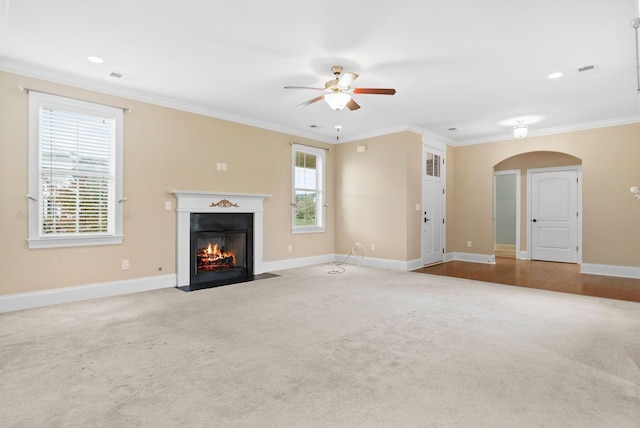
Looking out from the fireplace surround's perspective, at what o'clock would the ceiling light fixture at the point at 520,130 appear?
The ceiling light fixture is roughly at 11 o'clock from the fireplace surround.

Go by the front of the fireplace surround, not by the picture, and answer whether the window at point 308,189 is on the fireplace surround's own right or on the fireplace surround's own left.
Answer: on the fireplace surround's own left

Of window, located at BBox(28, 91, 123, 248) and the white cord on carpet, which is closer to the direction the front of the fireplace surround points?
the white cord on carpet

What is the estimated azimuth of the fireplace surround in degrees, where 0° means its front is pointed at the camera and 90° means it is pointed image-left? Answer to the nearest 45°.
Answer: approximately 315°

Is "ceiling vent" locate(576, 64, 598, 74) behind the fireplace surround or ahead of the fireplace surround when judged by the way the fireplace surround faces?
ahead

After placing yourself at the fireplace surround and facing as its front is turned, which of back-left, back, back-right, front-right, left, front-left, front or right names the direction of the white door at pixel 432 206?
front-left

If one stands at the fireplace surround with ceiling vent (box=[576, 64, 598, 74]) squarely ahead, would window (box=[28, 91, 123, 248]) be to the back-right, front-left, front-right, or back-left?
back-right

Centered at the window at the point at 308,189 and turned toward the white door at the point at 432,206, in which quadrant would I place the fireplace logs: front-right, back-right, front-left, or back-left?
back-right

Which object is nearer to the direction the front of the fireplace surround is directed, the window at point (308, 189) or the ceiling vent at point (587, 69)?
the ceiling vent
